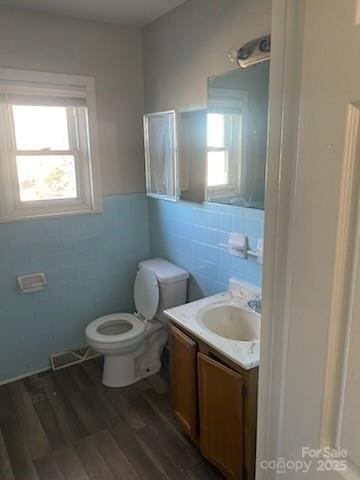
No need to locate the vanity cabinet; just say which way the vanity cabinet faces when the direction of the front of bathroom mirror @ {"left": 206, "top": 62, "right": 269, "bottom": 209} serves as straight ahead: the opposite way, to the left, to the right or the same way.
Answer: the same way

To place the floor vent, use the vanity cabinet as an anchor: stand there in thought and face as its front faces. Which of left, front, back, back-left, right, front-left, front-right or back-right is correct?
right

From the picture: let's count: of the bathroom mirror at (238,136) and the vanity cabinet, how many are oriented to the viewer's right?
0

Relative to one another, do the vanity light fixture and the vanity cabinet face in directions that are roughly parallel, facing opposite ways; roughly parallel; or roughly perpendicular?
roughly parallel

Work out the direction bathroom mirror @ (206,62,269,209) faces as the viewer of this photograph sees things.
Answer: facing the viewer and to the left of the viewer

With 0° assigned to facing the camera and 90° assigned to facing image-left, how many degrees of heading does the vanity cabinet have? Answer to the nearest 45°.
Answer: approximately 45°

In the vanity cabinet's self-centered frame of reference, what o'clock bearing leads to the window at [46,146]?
The window is roughly at 3 o'clock from the vanity cabinet.

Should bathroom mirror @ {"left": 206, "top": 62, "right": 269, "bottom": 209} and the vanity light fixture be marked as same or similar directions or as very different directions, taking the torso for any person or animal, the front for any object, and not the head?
same or similar directions

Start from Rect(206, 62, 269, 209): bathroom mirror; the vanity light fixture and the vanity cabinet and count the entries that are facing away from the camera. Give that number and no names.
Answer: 0

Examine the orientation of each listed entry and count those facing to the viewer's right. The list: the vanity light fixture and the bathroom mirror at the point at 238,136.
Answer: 0
